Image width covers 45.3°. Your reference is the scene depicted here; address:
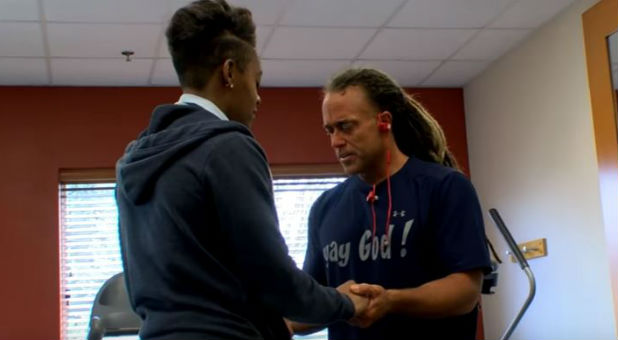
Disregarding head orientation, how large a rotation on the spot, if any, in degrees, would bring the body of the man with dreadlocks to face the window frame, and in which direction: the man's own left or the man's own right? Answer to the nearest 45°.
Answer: approximately 90° to the man's own right

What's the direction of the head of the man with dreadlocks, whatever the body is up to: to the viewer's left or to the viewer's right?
to the viewer's left

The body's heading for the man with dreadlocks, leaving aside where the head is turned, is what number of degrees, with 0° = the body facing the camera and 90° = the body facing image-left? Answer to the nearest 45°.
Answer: approximately 45°

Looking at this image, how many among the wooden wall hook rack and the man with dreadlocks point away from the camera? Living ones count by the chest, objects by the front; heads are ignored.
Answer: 0

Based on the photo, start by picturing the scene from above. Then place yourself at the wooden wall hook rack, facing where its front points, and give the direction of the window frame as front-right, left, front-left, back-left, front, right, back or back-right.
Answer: front-right

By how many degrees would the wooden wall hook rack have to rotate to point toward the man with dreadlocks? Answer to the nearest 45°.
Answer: approximately 45° to its left

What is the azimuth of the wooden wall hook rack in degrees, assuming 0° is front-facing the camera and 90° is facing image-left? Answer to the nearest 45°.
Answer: approximately 45°
